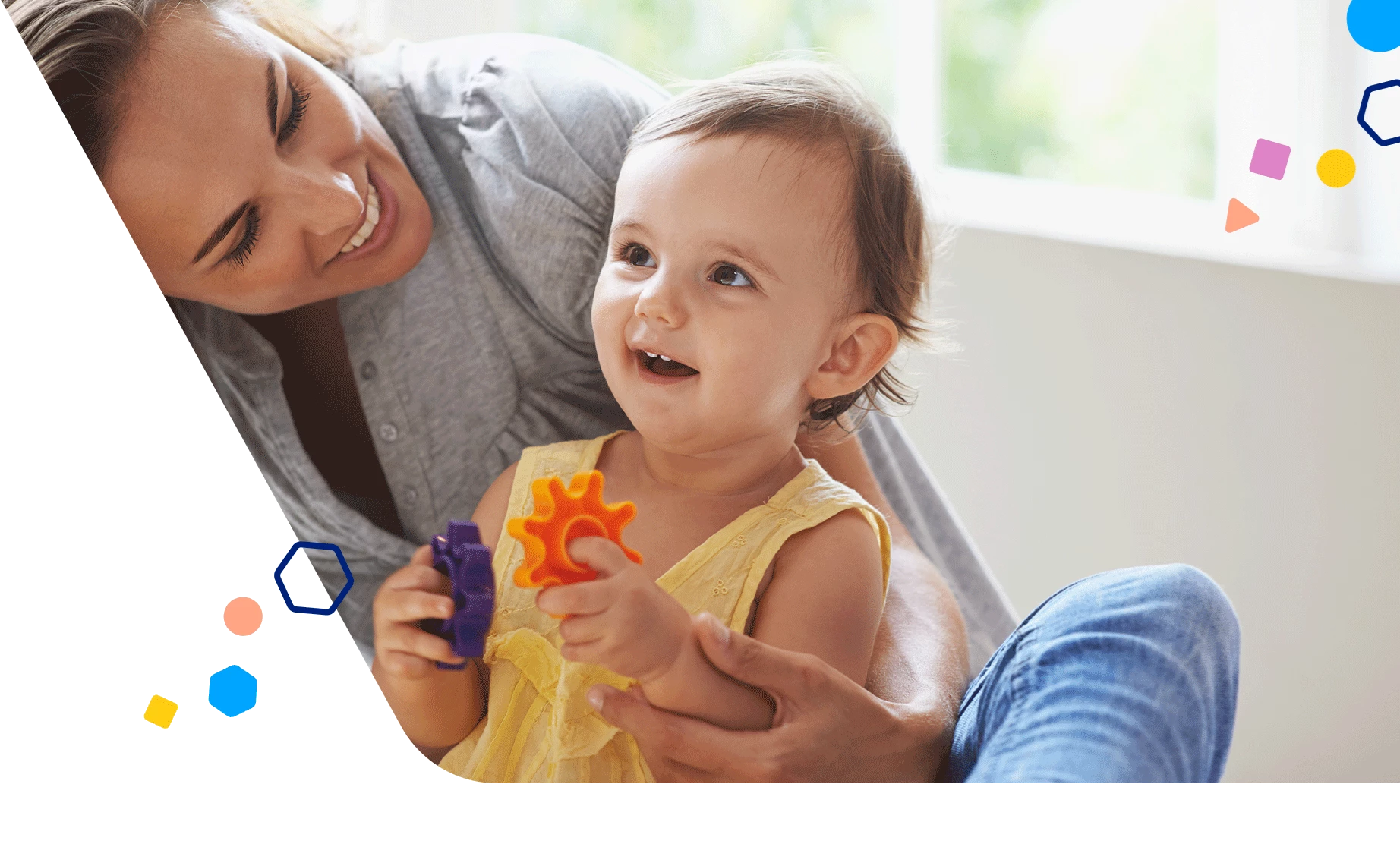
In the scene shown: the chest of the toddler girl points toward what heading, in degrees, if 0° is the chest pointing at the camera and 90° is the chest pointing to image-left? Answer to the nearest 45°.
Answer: approximately 45°

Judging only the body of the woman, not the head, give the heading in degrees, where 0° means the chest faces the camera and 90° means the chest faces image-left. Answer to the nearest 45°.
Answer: approximately 0°

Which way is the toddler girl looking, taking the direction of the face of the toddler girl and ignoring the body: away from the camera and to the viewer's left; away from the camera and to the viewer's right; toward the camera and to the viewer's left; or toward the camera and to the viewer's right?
toward the camera and to the viewer's left

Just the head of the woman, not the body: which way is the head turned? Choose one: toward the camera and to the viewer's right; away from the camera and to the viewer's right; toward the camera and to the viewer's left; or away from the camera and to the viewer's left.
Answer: toward the camera and to the viewer's right
